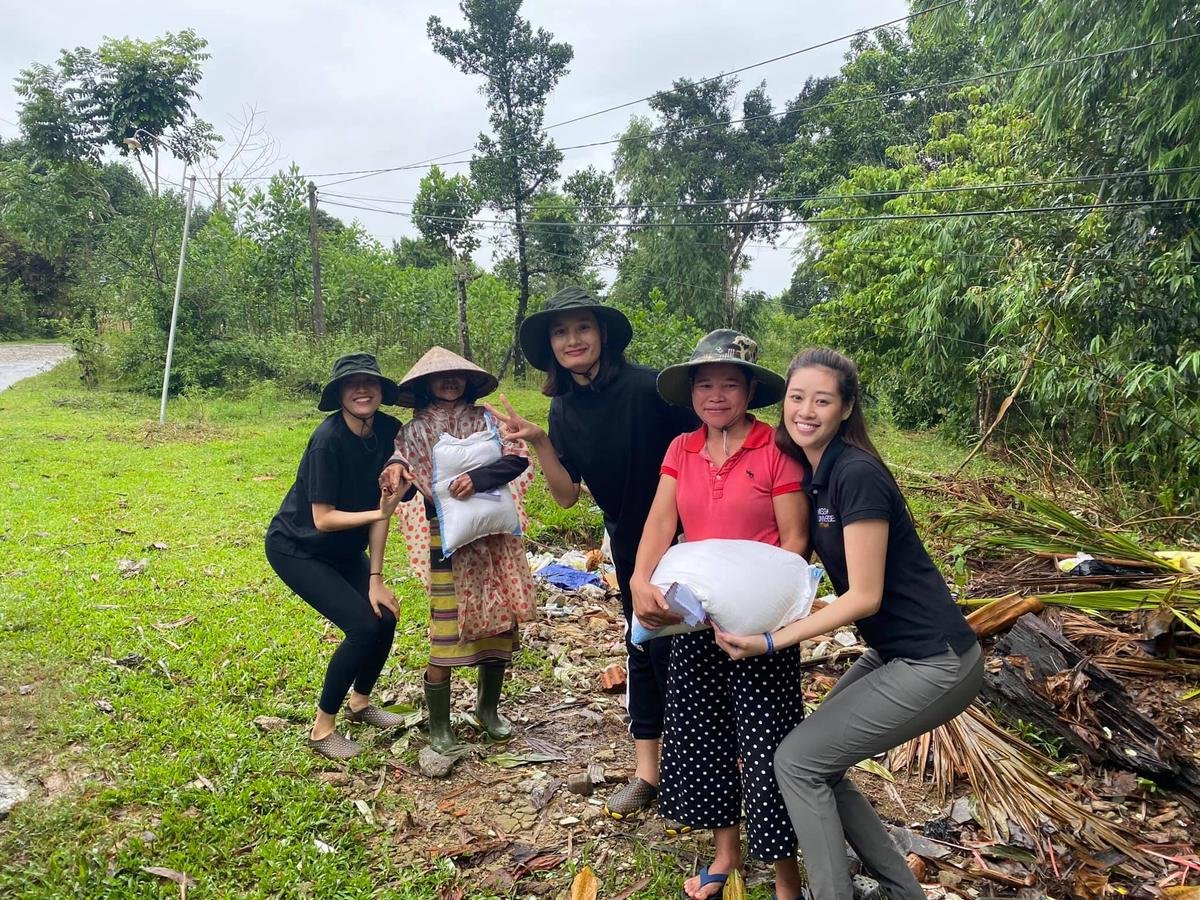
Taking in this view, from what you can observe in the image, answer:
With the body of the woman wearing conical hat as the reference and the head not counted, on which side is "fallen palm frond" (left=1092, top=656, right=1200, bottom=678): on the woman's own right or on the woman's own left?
on the woman's own left

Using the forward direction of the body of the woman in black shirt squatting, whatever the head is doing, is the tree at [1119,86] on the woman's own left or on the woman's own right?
on the woman's own left

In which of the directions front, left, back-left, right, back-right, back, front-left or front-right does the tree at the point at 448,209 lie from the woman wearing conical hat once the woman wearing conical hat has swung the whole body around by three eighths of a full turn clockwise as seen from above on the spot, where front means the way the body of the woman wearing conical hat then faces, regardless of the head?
front-right

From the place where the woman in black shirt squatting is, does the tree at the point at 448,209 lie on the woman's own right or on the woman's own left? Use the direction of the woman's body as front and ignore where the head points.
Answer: on the woman's own left

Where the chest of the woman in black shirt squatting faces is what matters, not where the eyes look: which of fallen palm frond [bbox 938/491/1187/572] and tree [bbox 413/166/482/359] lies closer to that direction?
the fallen palm frond

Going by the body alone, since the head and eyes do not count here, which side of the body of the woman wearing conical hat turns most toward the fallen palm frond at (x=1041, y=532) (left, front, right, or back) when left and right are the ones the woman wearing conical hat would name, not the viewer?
left

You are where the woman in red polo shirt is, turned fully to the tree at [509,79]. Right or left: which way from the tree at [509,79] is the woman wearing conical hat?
left

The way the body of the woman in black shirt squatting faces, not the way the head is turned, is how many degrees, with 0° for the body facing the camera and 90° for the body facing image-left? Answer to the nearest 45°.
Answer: approximately 315°

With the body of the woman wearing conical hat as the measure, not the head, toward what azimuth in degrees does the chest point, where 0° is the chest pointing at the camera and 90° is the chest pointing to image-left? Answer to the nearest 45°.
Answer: approximately 0°

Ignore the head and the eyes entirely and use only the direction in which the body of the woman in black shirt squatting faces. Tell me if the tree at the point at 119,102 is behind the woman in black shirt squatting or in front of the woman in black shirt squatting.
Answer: behind

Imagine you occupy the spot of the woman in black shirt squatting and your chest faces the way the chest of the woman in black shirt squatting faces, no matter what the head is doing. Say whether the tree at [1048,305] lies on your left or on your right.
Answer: on your left

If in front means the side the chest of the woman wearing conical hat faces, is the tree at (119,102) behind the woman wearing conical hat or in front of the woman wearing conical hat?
behind
